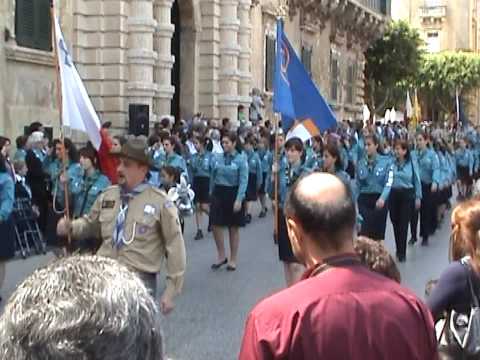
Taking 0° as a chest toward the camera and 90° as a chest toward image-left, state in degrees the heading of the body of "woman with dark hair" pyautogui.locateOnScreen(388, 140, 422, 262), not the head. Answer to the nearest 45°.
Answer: approximately 45°

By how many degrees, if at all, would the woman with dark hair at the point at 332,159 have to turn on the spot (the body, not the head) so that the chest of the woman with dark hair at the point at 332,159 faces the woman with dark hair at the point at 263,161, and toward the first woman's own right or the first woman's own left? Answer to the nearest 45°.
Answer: approximately 135° to the first woman's own right

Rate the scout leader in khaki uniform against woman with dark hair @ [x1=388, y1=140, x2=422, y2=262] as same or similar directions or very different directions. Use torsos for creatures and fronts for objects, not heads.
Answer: same or similar directions

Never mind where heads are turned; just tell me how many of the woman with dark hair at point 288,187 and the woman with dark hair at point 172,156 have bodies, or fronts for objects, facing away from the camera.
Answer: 0

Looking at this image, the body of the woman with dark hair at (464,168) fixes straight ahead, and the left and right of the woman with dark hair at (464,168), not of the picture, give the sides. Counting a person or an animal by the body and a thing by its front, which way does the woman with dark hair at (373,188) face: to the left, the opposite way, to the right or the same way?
the same way

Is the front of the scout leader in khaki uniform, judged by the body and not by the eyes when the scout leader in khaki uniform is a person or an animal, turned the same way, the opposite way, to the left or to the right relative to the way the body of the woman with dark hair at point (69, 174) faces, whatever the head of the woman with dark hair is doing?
the same way

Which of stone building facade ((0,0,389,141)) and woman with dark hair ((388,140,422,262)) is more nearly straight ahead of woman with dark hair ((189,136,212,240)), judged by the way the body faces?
the woman with dark hair

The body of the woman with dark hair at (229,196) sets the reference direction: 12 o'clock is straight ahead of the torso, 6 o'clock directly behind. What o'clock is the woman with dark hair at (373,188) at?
the woman with dark hair at (373,188) is roughly at 8 o'clock from the woman with dark hair at (229,196).

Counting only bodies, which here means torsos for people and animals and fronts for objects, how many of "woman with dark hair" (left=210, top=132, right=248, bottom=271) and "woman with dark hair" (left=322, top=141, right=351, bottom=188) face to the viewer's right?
0

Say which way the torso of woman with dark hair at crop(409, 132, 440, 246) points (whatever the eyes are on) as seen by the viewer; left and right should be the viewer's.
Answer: facing the viewer and to the left of the viewer

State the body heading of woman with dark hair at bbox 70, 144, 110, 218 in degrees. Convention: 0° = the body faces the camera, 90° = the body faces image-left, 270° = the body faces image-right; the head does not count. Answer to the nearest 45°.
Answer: approximately 45°

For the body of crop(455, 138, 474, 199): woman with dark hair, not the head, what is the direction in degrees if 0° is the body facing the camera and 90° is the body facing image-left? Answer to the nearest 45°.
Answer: approximately 45°

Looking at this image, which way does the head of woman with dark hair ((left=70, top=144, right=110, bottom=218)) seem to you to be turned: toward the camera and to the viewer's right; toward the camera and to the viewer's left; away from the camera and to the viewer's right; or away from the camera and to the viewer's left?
toward the camera and to the viewer's left

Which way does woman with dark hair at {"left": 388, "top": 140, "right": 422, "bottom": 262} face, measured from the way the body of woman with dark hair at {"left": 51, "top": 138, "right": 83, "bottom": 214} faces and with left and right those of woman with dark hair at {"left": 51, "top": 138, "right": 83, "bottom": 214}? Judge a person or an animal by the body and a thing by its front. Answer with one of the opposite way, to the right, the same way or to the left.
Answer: the same way
